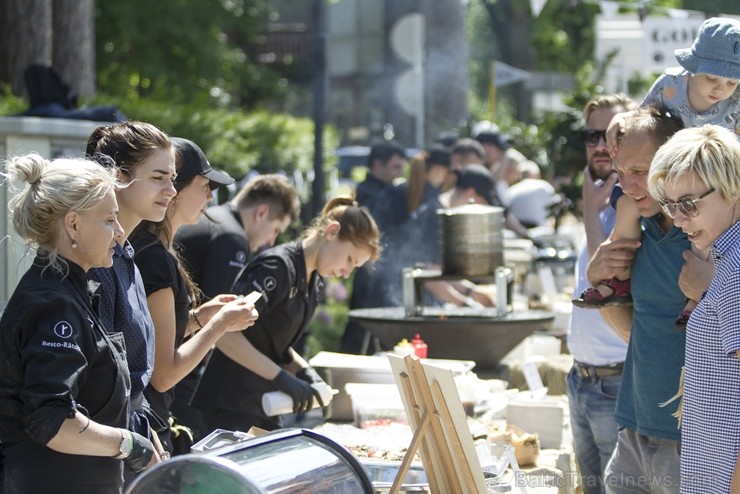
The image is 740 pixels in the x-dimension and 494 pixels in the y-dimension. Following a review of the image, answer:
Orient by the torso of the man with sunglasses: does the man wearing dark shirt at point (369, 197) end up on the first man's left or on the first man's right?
on the first man's right

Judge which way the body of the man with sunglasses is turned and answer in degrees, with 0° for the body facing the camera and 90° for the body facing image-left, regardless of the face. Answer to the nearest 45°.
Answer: approximately 45°

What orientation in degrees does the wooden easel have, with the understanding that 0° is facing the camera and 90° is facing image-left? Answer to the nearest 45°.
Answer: approximately 225°

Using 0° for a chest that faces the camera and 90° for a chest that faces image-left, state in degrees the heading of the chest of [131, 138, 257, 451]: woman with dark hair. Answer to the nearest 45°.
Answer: approximately 270°

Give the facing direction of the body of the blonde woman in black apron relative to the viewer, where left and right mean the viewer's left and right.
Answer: facing to the right of the viewer

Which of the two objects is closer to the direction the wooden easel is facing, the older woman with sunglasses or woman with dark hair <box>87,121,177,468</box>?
the older woman with sunglasses

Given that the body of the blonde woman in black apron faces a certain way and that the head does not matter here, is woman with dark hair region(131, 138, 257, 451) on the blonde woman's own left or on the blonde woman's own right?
on the blonde woman's own left

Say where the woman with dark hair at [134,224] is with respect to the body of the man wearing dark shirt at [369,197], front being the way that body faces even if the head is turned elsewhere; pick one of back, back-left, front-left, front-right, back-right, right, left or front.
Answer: right

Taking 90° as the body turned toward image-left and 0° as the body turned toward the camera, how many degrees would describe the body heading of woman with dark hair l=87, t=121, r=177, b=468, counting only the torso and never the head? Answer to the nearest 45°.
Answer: approximately 270°
